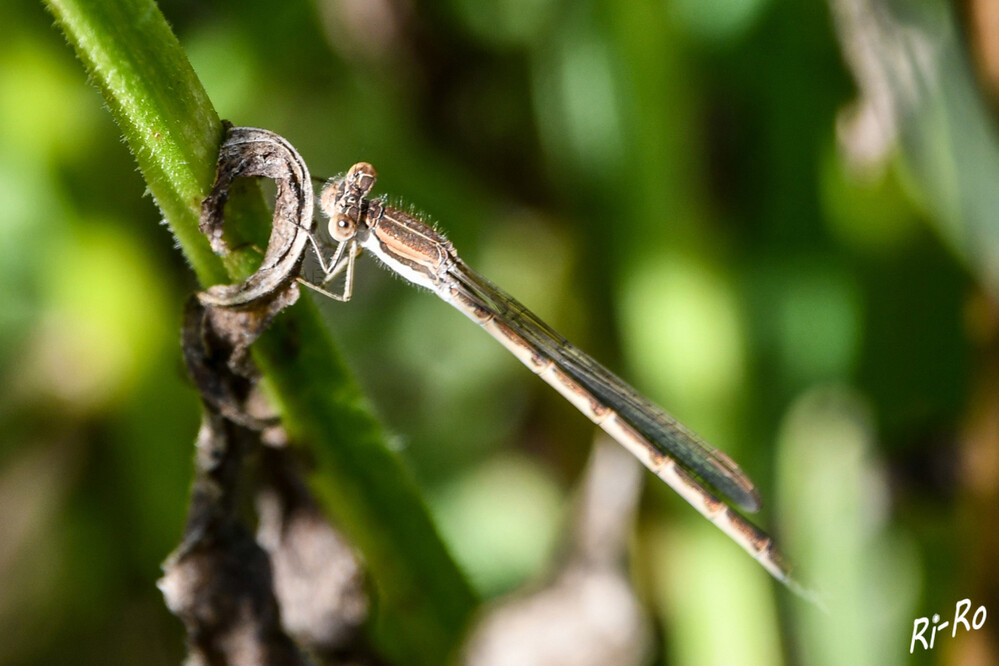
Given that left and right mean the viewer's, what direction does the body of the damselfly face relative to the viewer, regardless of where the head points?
facing to the left of the viewer
